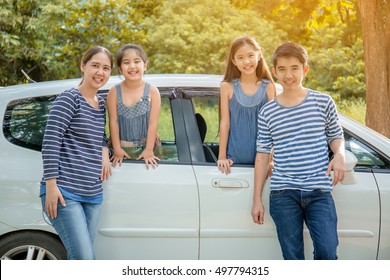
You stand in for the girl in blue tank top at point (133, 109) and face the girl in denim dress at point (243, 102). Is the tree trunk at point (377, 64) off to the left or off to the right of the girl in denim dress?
left

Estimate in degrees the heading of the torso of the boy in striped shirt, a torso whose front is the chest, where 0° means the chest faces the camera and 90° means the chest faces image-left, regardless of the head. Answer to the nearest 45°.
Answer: approximately 0°

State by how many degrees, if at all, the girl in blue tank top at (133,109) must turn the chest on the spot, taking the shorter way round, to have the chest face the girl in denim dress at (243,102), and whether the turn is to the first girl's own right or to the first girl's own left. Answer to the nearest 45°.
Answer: approximately 90° to the first girl's own left

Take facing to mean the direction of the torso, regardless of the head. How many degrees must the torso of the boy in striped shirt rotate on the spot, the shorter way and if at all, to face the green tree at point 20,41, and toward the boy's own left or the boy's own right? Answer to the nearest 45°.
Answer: approximately 135° to the boy's own right

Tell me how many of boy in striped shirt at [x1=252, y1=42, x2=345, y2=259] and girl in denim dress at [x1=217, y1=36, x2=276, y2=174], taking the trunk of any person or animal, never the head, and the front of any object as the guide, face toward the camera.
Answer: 2

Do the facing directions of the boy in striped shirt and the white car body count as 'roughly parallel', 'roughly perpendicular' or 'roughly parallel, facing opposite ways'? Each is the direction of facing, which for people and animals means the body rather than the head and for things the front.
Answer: roughly perpendicular

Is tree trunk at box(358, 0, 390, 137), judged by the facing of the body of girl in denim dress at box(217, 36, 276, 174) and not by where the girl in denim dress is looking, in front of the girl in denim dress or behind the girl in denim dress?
behind

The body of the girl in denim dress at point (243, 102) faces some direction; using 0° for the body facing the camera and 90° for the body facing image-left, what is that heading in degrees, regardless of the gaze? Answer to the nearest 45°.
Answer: approximately 0°

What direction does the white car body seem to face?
to the viewer's right
